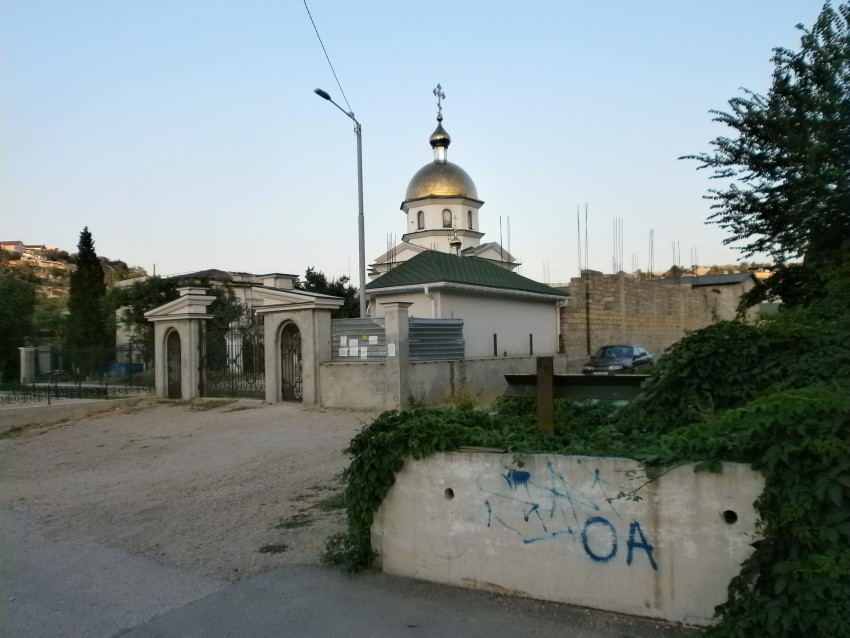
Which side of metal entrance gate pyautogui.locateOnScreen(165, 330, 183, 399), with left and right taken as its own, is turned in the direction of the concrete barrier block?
front

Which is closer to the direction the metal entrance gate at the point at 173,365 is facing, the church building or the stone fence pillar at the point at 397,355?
the stone fence pillar

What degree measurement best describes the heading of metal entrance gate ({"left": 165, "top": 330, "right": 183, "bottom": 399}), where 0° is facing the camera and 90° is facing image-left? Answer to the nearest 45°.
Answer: approximately 0°

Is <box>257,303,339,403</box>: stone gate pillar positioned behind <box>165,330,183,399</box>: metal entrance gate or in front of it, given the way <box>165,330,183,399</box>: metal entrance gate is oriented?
in front

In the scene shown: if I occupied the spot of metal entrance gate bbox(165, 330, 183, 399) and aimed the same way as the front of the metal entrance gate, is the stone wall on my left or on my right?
on my left

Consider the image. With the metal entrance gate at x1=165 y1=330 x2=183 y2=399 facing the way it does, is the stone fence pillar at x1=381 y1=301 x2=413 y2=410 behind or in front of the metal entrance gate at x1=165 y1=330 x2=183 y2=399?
in front

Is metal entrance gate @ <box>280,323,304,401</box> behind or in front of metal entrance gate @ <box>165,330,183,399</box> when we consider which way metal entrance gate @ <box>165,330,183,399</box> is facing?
in front

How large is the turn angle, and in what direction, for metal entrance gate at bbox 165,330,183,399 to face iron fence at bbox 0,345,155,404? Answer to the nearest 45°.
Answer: approximately 135° to its right

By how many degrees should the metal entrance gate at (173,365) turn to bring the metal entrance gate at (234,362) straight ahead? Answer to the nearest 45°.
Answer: approximately 45° to its left

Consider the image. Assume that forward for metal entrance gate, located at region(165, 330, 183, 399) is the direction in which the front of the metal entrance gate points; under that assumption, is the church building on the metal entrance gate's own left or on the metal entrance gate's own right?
on the metal entrance gate's own left
